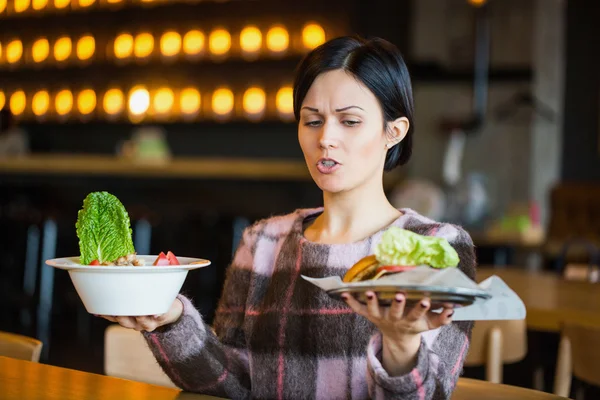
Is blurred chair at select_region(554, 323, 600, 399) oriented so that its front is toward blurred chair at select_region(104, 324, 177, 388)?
no

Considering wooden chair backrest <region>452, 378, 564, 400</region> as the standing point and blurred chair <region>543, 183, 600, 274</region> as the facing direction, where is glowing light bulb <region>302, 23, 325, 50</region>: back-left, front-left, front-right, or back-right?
front-left

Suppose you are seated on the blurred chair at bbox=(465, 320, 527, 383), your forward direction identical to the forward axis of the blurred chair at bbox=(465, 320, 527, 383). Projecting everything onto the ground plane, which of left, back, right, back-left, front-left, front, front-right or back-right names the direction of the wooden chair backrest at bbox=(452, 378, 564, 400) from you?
back

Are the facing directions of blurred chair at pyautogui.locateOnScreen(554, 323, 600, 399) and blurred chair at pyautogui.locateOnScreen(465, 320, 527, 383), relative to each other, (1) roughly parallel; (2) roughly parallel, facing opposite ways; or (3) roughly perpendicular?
roughly parallel

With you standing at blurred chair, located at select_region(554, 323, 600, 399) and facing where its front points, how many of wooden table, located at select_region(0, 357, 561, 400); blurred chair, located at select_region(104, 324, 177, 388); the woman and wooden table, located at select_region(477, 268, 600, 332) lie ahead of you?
1

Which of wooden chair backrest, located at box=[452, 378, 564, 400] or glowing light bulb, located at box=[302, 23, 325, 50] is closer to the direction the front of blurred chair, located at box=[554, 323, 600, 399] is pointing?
the glowing light bulb

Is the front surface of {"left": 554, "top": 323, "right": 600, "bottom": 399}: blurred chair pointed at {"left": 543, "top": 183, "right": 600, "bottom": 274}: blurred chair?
yes

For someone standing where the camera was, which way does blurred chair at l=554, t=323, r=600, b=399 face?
facing away from the viewer

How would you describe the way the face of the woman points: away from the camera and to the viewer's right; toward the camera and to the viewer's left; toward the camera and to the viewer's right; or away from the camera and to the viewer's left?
toward the camera and to the viewer's left

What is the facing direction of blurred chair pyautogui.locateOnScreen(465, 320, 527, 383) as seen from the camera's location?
facing away from the viewer

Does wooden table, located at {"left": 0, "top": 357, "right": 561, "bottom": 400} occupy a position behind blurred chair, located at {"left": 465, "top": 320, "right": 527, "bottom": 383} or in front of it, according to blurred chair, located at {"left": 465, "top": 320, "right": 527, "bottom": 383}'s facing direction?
behind

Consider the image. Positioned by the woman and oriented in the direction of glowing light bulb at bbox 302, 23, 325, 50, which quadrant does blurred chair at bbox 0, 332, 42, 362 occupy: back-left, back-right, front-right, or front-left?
front-left

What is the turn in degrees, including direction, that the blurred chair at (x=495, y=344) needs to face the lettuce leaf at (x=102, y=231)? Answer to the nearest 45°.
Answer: approximately 135° to its left

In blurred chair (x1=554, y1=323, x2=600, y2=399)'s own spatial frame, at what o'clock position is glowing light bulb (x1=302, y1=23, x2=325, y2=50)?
The glowing light bulb is roughly at 11 o'clock from the blurred chair.

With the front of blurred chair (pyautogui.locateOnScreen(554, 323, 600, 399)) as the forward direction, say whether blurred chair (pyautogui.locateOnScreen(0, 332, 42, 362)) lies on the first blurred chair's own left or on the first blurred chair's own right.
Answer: on the first blurred chair's own left

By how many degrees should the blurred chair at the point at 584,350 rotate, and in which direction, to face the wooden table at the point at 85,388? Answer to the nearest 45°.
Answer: approximately 135° to its left

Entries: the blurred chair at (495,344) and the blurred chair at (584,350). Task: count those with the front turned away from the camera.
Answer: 2

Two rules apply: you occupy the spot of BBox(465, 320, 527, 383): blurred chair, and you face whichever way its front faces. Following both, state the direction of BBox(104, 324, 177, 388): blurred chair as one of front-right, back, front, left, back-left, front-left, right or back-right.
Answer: back-left

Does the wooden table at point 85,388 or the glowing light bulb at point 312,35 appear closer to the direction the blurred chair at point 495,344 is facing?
the glowing light bulb
